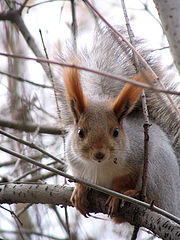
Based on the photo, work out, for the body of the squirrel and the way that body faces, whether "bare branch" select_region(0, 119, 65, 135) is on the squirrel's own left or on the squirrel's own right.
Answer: on the squirrel's own right

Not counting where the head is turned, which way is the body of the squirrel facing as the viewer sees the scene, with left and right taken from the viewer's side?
facing the viewer and to the left of the viewer
